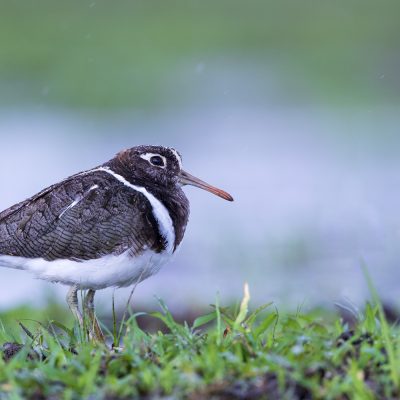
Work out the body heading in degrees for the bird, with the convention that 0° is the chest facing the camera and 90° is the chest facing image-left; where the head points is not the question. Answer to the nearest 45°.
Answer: approximately 270°
